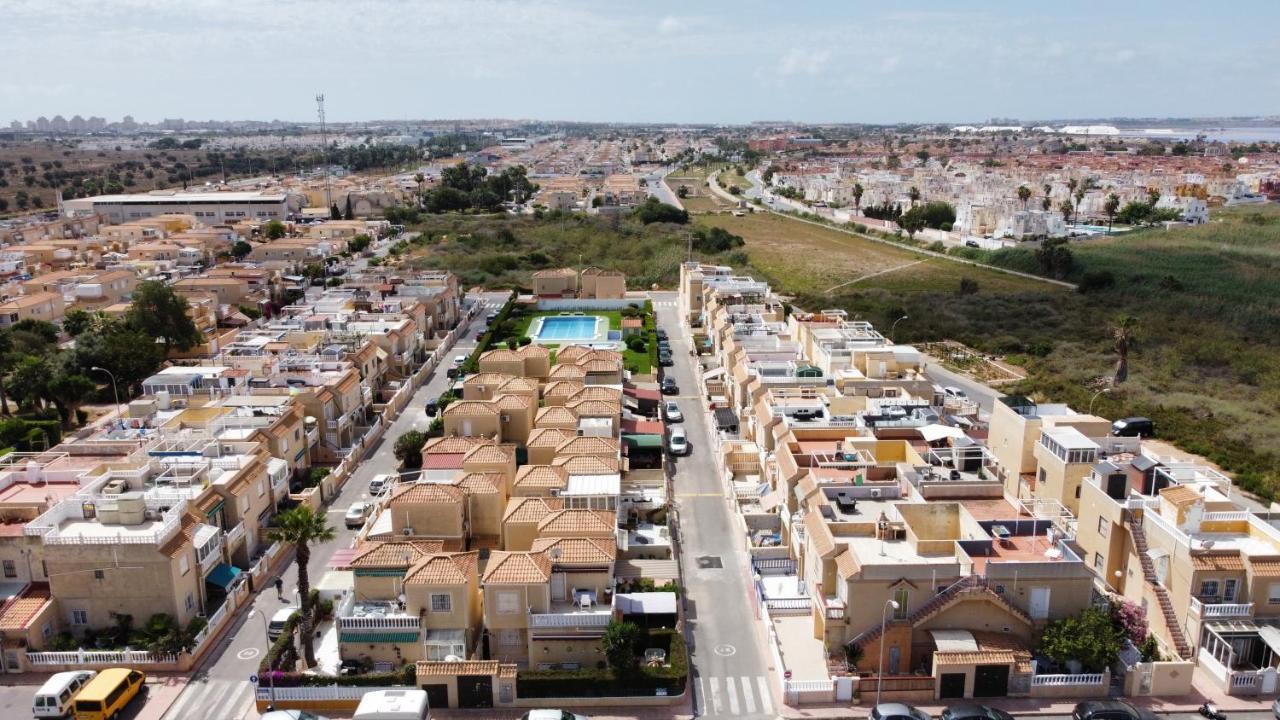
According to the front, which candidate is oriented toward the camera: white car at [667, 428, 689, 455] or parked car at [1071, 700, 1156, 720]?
the white car

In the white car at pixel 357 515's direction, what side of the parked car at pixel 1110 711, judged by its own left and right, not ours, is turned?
back

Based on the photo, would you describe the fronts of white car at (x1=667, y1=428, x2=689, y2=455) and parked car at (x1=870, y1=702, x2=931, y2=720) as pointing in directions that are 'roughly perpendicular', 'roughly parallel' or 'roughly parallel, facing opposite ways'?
roughly perpendicular

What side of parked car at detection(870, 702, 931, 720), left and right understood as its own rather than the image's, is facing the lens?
right

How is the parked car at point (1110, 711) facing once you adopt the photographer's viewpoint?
facing to the right of the viewer

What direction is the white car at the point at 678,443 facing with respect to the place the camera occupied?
facing the viewer

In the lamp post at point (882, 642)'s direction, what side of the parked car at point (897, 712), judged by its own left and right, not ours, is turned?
left

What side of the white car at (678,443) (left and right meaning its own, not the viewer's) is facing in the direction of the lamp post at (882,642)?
front
